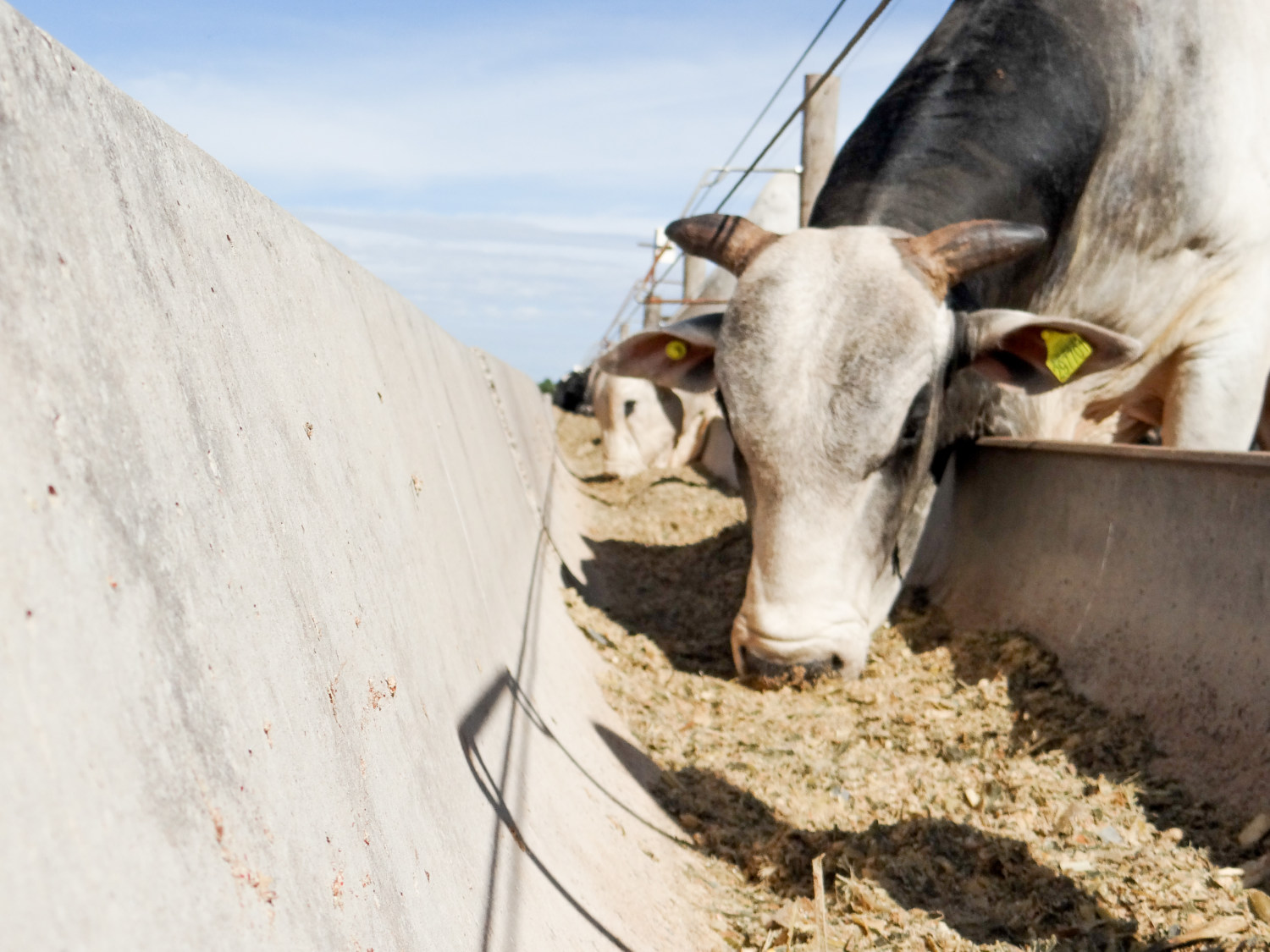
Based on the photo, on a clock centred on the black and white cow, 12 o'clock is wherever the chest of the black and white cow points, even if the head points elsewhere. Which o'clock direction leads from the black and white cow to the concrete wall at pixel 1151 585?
The concrete wall is roughly at 10 o'clock from the black and white cow.

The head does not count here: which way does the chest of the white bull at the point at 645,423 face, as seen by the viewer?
to the viewer's left

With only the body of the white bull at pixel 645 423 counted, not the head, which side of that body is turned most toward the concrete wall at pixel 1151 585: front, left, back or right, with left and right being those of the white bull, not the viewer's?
left

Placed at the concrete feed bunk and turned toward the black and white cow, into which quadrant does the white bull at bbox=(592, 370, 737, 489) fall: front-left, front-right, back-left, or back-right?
front-left

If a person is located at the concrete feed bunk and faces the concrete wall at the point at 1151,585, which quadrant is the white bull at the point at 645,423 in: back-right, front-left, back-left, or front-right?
front-left

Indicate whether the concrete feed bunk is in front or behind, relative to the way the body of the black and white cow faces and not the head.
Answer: in front

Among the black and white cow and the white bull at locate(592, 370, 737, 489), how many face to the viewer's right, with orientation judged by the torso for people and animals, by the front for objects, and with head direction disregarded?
0

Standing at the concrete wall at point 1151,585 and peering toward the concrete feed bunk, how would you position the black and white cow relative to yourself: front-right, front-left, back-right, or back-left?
back-right

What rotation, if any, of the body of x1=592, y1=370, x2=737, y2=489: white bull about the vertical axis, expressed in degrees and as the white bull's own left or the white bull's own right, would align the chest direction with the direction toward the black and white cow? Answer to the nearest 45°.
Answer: approximately 90° to the white bull's own left

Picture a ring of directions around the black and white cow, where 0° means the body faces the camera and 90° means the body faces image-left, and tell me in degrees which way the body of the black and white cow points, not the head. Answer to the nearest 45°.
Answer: approximately 45°

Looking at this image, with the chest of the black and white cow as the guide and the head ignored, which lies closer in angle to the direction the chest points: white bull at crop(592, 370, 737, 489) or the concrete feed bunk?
the concrete feed bunk
